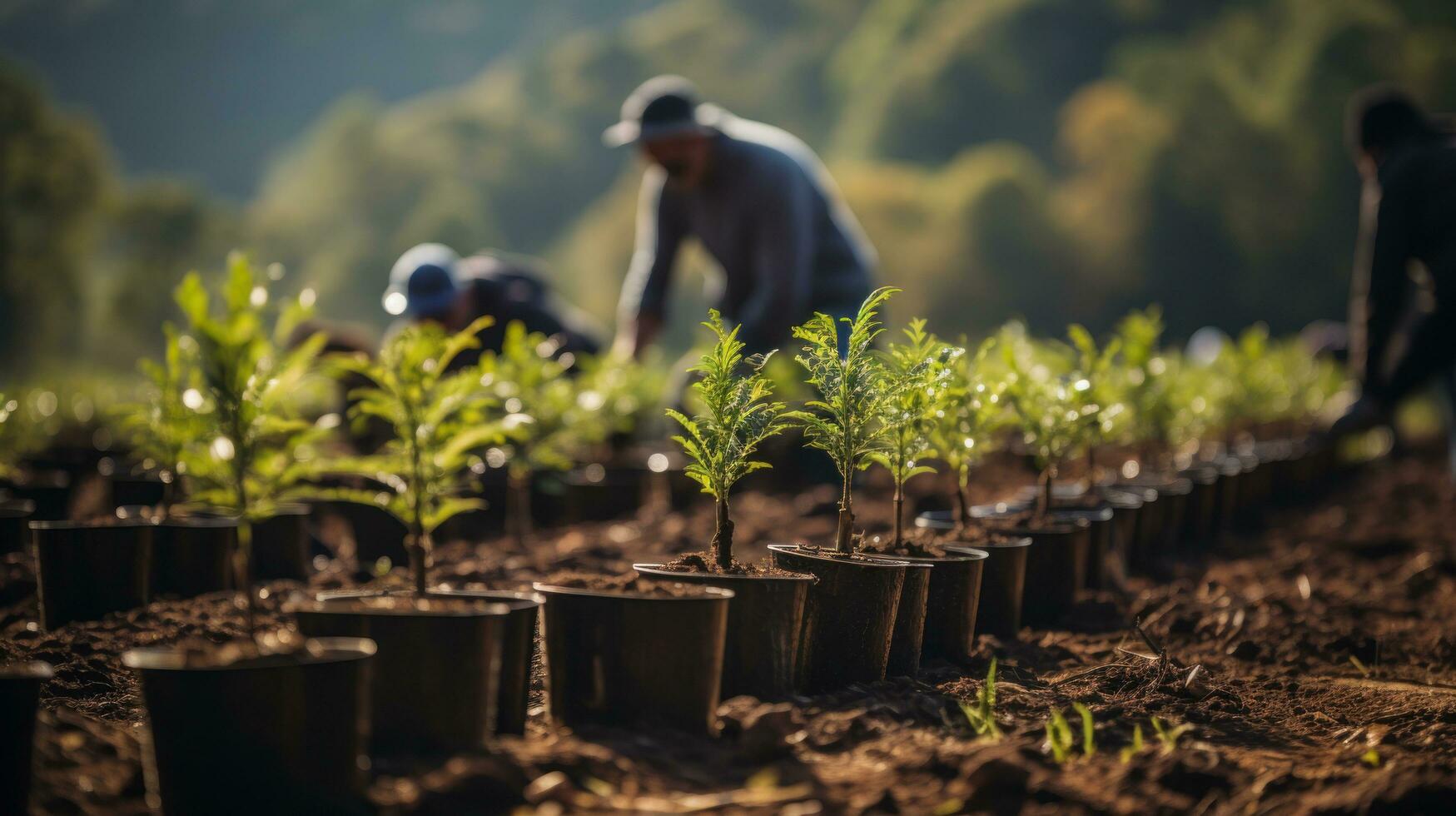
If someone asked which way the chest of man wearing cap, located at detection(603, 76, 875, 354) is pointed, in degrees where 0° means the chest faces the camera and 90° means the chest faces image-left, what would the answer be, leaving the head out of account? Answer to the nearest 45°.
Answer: approximately 45°

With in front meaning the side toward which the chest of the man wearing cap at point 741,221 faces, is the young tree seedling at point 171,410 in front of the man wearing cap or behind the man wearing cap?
in front

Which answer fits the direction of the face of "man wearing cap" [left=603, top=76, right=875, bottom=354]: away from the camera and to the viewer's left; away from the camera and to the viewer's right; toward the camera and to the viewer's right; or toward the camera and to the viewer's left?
toward the camera and to the viewer's left

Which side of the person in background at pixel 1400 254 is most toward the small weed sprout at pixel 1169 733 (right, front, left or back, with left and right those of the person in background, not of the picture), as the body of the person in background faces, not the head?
left

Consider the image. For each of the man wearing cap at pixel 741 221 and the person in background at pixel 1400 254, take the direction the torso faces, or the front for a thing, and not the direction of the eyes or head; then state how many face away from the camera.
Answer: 0

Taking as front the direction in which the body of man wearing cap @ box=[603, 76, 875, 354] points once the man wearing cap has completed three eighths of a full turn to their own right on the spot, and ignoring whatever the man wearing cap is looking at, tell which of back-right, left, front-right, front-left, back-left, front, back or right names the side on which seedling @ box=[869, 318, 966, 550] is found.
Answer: back

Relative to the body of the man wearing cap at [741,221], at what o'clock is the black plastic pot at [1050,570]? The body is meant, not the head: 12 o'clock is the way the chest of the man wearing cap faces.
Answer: The black plastic pot is roughly at 10 o'clock from the man wearing cap.

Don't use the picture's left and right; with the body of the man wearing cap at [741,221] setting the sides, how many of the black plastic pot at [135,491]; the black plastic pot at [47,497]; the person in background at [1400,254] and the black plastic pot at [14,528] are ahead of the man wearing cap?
3

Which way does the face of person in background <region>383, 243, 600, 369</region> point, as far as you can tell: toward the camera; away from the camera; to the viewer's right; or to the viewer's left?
to the viewer's left

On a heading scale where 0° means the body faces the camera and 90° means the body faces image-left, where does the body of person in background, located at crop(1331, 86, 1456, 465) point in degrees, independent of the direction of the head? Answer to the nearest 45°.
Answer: approximately 90°

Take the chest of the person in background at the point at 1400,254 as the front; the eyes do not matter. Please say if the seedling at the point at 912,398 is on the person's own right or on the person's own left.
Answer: on the person's own left

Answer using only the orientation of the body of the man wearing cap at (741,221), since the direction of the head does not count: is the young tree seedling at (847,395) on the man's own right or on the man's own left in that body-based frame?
on the man's own left

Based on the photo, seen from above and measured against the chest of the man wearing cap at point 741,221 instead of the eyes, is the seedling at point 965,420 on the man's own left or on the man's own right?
on the man's own left

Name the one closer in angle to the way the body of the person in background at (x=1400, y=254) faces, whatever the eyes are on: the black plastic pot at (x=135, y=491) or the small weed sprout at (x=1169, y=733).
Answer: the black plastic pot

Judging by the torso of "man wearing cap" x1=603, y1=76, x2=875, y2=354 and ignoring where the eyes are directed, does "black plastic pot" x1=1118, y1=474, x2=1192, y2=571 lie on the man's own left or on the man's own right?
on the man's own left

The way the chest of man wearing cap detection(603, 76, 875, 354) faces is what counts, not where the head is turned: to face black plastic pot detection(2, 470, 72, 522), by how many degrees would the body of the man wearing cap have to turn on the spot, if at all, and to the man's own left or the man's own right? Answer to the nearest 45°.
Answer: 0° — they already face it

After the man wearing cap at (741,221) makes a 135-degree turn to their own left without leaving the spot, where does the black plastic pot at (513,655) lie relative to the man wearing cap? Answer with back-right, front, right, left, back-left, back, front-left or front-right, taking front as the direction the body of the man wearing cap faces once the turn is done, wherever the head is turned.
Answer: right
